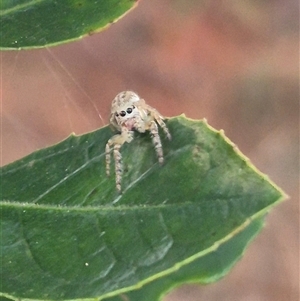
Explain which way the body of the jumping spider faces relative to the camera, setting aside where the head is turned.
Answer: toward the camera
